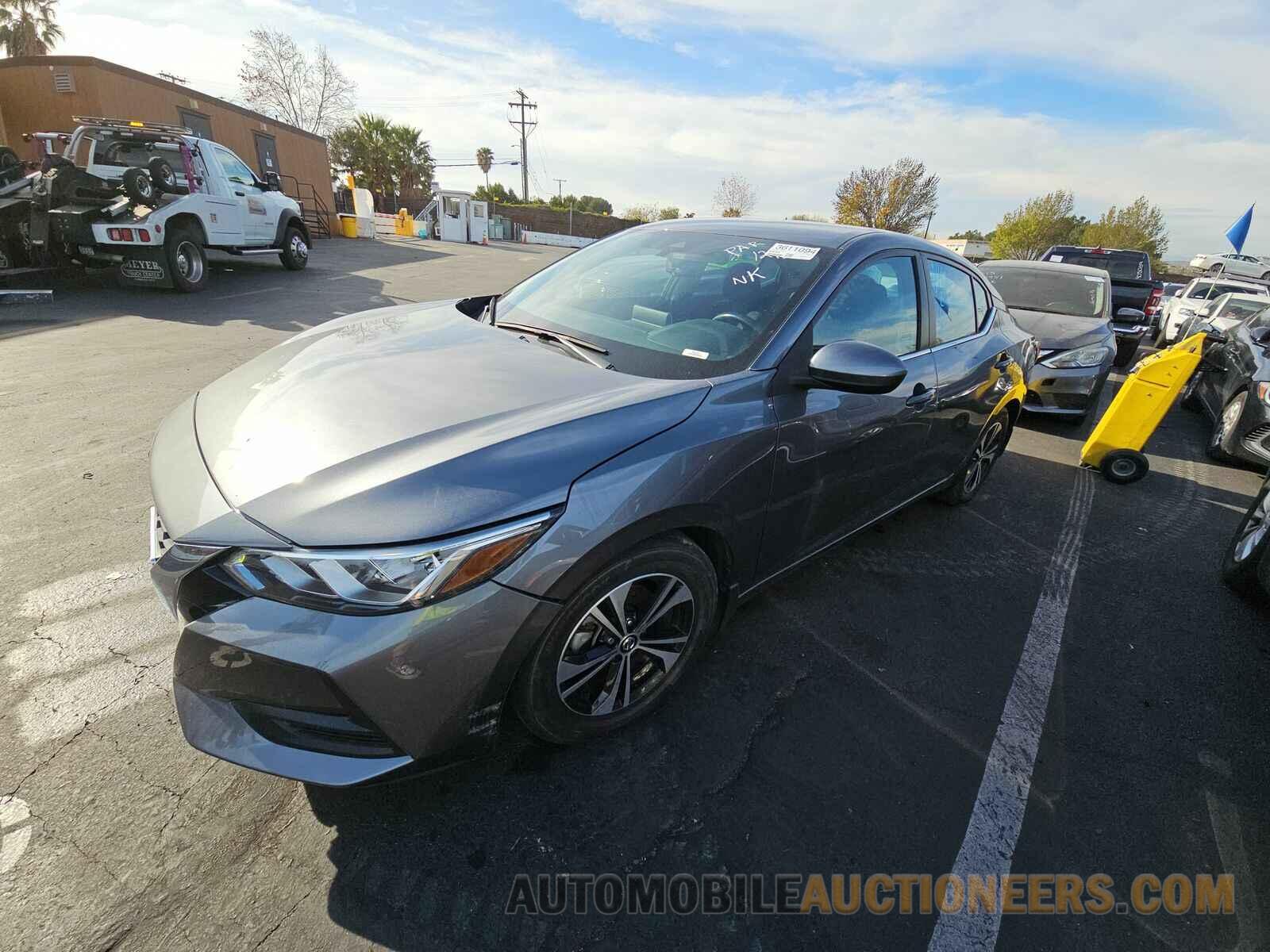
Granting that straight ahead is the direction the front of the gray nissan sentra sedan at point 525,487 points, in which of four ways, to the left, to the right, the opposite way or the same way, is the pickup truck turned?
the opposite way

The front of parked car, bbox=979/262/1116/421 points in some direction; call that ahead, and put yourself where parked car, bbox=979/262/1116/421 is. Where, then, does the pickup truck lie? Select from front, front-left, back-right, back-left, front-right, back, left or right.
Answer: back

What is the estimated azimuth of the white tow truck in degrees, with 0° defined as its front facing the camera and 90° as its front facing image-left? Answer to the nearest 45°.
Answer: approximately 225°

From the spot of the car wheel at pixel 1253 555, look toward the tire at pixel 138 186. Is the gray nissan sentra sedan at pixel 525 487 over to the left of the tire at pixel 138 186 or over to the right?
left

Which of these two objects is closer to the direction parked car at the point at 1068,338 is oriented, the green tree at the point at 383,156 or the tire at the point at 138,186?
the tire

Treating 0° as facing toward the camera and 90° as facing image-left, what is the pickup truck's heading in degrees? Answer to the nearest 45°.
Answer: approximately 180°

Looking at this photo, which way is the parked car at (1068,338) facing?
toward the camera

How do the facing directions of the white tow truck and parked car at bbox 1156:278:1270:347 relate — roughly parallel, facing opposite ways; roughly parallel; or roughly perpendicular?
roughly parallel, facing opposite ways

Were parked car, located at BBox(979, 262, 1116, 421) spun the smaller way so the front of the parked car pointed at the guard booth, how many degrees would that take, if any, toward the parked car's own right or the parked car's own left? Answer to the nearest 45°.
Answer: approximately 135° to the parked car's own right

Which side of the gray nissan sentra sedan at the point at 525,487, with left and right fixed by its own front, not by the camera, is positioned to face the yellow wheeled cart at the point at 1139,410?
back

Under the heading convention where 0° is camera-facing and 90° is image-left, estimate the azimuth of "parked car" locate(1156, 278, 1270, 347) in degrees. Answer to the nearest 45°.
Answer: approximately 45°

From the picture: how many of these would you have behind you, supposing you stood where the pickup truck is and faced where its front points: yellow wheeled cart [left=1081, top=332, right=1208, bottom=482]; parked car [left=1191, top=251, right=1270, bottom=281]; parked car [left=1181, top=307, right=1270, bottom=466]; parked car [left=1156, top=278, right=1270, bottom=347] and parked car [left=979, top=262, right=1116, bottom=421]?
3

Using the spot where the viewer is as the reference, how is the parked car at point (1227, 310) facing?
facing the viewer and to the left of the viewer
